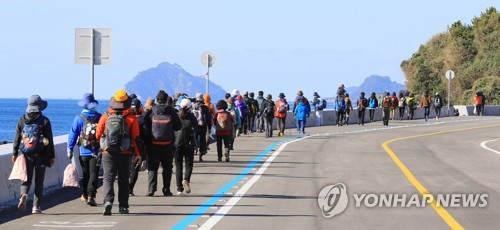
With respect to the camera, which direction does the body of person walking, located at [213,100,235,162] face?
away from the camera

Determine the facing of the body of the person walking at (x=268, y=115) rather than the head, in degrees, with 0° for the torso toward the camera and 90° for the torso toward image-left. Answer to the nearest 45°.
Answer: approximately 180°

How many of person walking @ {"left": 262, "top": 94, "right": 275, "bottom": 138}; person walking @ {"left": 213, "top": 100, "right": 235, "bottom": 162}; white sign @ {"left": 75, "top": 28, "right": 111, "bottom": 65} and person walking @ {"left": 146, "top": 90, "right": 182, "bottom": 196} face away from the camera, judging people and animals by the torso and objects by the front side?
4

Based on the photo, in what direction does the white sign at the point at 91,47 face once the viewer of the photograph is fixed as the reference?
facing away from the viewer

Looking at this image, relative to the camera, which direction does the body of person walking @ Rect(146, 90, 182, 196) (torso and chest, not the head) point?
away from the camera

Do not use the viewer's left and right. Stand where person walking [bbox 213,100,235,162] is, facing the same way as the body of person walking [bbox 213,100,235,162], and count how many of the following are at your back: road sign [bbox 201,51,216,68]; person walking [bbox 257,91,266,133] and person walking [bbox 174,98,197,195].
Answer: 1

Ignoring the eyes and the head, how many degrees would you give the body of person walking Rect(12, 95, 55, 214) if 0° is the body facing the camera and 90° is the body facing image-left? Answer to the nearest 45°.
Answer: approximately 180°

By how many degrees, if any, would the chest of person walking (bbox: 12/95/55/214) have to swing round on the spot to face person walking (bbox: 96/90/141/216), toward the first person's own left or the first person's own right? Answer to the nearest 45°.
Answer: approximately 135° to the first person's own right

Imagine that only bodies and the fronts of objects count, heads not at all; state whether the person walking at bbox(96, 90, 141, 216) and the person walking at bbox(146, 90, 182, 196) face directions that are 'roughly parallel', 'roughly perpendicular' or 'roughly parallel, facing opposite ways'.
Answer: roughly parallel

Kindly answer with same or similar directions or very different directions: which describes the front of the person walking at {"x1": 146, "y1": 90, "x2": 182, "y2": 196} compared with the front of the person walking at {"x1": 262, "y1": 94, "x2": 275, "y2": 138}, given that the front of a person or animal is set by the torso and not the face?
same or similar directions

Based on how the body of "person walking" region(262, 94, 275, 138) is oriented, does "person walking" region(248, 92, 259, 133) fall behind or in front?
in front

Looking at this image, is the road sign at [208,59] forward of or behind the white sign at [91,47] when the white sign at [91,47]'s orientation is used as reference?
forward
